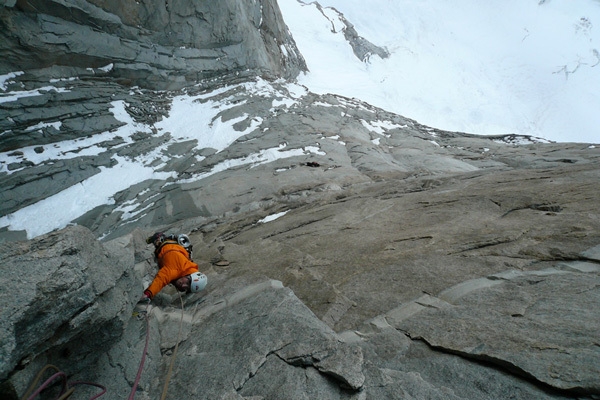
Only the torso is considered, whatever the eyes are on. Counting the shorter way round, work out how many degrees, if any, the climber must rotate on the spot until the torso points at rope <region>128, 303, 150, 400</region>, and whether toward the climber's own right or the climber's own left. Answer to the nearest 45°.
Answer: approximately 45° to the climber's own left
